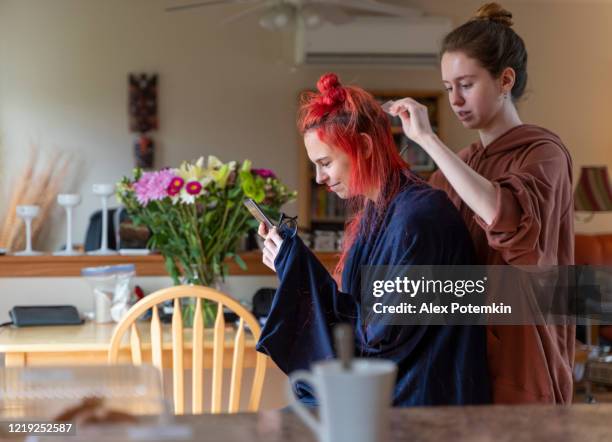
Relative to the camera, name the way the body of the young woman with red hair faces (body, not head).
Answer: to the viewer's left

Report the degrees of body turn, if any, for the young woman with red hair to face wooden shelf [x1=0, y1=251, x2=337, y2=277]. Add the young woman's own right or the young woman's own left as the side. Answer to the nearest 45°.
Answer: approximately 45° to the young woman's own right

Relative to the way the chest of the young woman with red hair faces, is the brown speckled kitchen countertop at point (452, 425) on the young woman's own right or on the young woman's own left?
on the young woman's own left

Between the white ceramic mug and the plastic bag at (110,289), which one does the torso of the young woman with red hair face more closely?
the plastic bag

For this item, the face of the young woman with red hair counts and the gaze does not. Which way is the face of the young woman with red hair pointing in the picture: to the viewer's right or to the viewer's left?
to the viewer's left

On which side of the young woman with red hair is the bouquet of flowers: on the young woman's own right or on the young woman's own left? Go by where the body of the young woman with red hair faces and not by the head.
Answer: on the young woman's own right

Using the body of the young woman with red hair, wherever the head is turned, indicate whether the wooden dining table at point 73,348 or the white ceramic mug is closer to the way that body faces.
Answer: the wooden dining table

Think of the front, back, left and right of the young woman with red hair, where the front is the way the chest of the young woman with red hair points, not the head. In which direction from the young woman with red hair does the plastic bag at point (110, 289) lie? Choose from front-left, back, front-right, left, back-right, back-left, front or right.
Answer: front-right

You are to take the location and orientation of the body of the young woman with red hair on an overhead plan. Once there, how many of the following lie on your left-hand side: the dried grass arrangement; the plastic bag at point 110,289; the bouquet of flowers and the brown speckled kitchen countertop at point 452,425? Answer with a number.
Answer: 1

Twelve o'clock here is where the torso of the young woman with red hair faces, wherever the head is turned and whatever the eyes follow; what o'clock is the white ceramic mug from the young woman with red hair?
The white ceramic mug is roughly at 9 o'clock from the young woman with red hair.

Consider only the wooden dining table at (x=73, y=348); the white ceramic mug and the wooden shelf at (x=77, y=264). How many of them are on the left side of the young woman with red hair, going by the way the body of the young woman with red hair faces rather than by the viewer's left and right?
1

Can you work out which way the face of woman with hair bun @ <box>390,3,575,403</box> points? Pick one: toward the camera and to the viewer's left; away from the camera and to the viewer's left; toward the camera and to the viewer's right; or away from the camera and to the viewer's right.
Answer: toward the camera and to the viewer's left

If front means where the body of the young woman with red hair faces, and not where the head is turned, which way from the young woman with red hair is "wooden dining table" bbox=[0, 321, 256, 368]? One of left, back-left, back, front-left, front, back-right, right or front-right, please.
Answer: front-right
